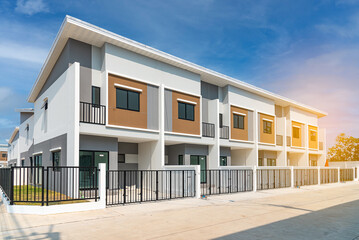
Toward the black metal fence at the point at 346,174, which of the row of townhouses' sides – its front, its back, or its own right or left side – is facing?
left
